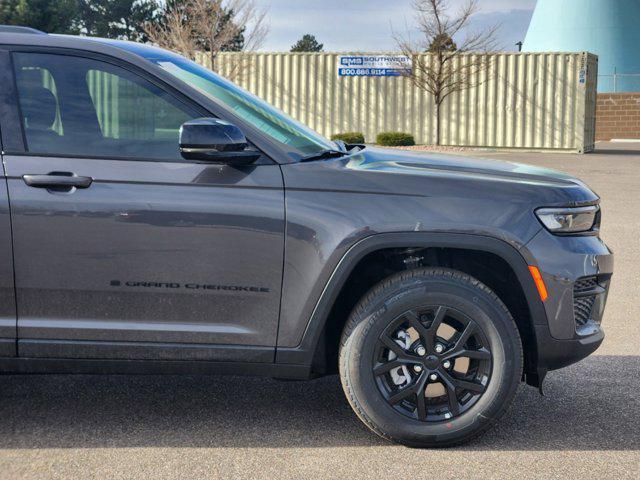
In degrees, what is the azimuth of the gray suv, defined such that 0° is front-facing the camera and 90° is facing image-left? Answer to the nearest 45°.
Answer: approximately 270°

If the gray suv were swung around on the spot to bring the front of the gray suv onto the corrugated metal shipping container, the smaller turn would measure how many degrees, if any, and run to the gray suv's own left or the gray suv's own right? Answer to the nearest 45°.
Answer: approximately 90° to the gray suv's own left

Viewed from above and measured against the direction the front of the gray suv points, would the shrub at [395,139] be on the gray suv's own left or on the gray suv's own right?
on the gray suv's own left
